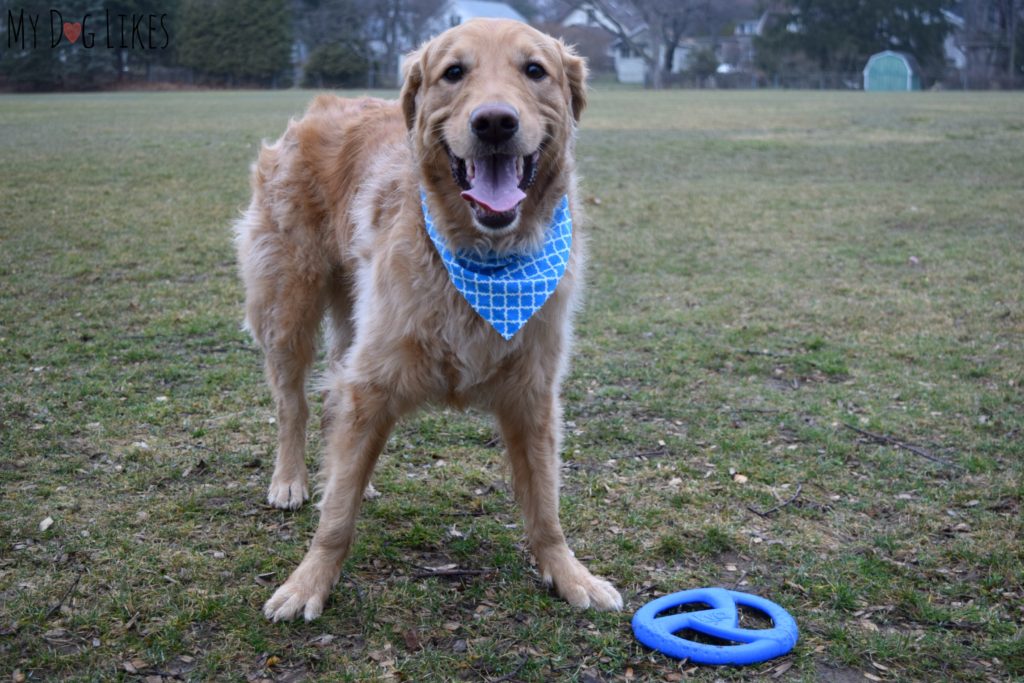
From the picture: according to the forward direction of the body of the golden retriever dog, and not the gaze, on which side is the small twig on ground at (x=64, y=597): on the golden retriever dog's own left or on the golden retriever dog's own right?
on the golden retriever dog's own right

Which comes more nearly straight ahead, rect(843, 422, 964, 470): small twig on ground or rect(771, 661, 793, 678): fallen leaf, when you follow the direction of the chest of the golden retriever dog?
the fallen leaf

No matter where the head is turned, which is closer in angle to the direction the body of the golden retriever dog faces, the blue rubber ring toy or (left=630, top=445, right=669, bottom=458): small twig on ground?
the blue rubber ring toy

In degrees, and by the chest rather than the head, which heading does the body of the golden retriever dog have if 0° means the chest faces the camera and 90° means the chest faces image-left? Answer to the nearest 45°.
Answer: approximately 315°

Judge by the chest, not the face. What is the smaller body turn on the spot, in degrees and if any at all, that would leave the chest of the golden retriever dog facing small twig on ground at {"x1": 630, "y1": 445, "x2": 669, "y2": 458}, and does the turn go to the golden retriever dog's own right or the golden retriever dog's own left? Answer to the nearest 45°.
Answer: approximately 90° to the golden retriever dog's own left

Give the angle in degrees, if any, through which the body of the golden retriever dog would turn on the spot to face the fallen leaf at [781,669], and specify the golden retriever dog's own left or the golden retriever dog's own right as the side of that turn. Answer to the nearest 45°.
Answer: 0° — it already faces it

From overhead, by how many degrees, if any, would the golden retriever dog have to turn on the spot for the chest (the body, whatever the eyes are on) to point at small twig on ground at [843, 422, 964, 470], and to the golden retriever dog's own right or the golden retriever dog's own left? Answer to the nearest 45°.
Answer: approximately 90° to the golden retriever dog's own left
